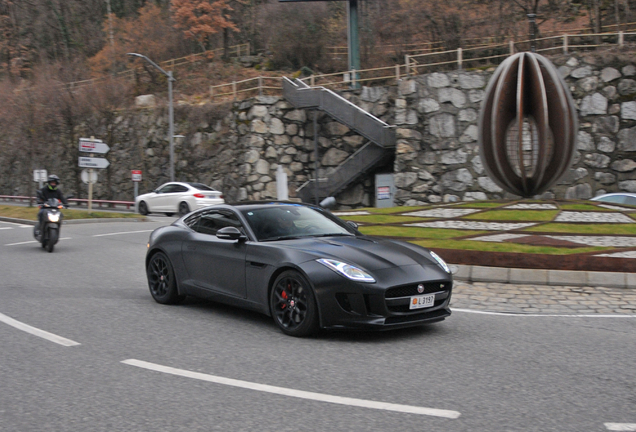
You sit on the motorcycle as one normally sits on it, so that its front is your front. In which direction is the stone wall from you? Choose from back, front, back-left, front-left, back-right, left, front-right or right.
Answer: back-left

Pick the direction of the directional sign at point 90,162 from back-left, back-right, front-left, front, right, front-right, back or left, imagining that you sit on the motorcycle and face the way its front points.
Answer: back

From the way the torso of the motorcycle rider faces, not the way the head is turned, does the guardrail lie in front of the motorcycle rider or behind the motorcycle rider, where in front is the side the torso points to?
behind

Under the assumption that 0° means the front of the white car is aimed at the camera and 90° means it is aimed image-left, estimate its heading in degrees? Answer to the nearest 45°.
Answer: approximately 135°

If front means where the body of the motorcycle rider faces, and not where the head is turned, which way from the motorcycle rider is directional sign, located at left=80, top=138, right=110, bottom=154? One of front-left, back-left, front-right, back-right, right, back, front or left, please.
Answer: back

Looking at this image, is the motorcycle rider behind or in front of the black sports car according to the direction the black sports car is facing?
behind

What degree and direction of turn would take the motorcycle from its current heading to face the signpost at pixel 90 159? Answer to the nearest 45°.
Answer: approximately 180°

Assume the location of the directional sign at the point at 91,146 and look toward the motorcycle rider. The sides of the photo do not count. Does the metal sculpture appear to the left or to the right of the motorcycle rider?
left

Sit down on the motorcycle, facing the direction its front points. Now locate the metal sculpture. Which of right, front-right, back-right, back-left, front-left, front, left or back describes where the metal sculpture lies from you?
left

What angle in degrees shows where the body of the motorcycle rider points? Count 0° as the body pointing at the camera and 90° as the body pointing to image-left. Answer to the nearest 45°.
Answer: approximately 0°
